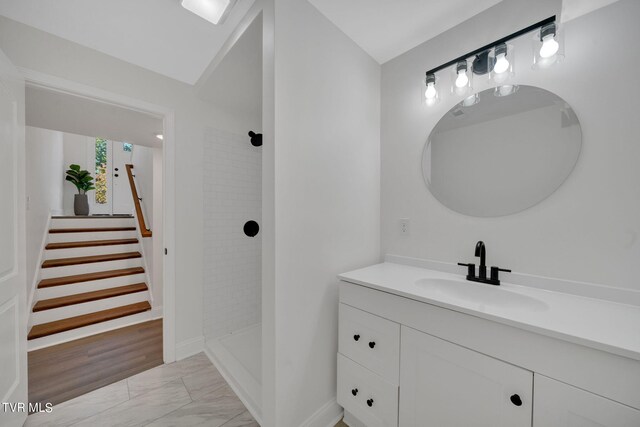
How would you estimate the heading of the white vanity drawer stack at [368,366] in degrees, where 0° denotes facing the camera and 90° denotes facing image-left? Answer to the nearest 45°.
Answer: approximately 45°

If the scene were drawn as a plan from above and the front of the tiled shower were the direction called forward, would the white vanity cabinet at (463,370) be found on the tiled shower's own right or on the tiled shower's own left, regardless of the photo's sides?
on the tiled shower's own left

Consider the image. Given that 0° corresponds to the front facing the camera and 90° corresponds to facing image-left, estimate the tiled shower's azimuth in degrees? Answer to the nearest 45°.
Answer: approximately 45°

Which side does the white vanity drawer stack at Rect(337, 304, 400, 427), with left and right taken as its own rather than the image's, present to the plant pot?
right

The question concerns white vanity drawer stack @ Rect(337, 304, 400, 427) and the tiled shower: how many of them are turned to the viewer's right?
0

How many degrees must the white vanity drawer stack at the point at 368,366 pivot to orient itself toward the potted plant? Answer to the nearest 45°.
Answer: approximately 45° to its right

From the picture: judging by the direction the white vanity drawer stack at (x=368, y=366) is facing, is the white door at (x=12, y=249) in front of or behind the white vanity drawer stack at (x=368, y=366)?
in front

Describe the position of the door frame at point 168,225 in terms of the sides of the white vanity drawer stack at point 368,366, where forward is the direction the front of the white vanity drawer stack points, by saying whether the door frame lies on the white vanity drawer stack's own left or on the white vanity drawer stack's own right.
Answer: on the white vanity drawer stack's own right
